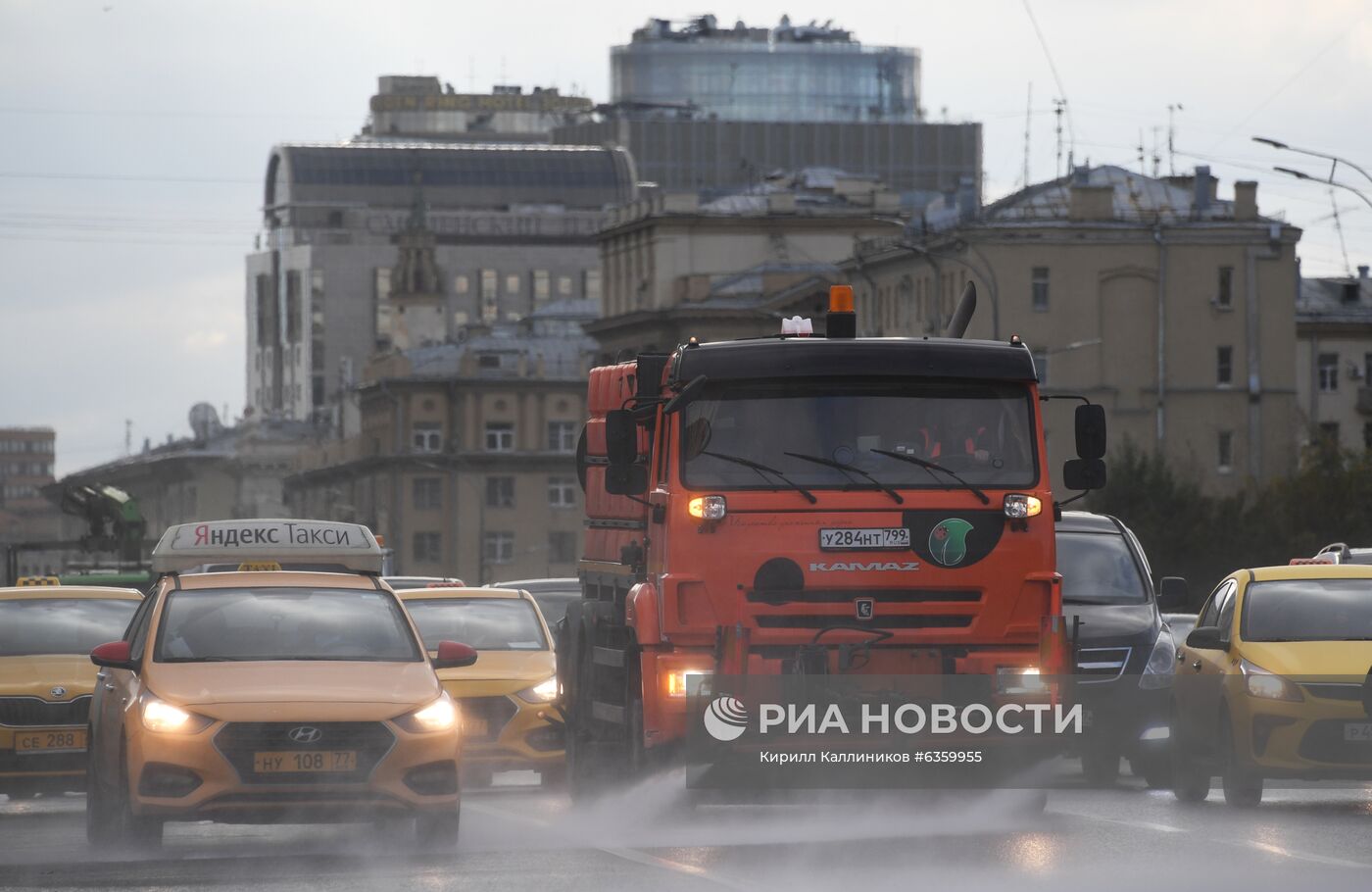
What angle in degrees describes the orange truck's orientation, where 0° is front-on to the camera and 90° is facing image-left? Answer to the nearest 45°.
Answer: approximately 0°

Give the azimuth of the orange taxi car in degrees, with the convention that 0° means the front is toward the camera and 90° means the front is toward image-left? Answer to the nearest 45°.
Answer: approximately 0°

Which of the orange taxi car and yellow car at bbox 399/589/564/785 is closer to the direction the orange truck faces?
the orange taxi car

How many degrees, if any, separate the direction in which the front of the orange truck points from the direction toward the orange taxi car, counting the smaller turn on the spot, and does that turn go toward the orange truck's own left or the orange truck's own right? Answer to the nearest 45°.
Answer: approximately 90° to the orange truck's own right

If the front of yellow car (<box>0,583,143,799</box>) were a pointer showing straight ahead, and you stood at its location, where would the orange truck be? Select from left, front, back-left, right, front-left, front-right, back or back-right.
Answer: front-left

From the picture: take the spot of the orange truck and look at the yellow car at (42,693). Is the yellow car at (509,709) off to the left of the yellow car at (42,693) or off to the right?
right

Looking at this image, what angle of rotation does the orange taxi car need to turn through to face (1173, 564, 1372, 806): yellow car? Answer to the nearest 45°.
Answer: approximately 90° to its left
